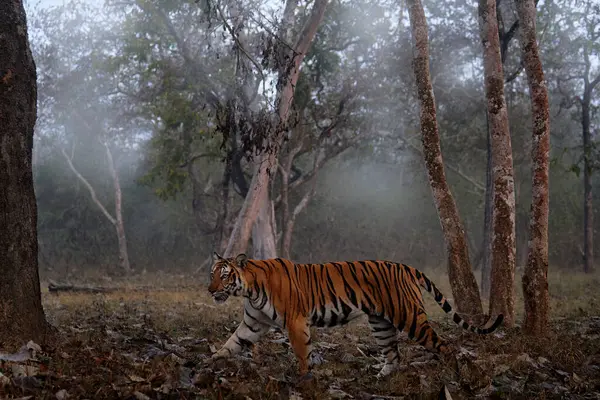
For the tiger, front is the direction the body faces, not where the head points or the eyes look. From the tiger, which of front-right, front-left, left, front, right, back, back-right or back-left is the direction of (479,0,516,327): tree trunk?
back-right

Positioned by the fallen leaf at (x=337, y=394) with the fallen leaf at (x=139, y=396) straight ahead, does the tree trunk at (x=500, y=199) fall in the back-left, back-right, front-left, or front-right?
back-right

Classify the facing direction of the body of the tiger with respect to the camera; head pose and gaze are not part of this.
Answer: to the viewer's left

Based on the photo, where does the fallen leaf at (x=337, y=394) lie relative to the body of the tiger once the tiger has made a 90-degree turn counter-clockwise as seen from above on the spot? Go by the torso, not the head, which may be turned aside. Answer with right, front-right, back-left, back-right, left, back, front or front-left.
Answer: front

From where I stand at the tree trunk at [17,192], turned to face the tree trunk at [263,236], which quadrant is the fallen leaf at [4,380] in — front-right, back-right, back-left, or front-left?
back-right

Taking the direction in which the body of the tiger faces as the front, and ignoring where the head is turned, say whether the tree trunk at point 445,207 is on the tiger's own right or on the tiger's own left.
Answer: on the tiger's own right

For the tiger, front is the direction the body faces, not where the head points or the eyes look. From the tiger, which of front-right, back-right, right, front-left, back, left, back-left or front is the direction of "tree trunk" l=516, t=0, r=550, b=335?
back-right

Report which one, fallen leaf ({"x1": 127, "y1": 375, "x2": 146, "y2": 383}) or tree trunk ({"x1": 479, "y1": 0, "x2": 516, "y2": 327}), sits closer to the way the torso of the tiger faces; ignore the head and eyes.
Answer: the fallen leaf

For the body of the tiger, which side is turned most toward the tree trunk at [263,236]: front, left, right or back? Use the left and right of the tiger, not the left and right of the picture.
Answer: right

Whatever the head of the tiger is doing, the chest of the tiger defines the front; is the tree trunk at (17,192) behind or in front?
in front

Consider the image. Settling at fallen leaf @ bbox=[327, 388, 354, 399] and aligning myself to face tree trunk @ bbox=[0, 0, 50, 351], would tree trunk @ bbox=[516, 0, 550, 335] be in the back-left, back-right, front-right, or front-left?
back-right

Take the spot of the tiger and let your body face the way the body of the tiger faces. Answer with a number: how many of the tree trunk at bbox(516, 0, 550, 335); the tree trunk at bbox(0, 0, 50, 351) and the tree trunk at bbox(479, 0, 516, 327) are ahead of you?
1
